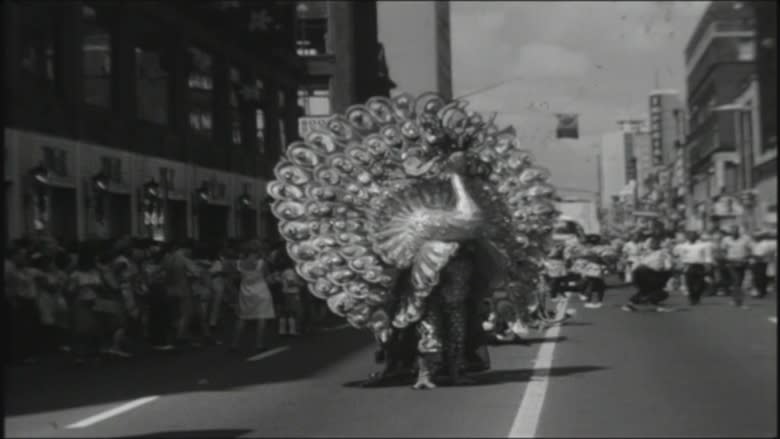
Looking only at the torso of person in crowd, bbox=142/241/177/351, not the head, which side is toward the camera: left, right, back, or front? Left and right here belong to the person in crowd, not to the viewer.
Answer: right

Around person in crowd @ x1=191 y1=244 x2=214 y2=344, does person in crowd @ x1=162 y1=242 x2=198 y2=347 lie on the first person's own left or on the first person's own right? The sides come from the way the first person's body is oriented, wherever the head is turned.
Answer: on the first person's own right

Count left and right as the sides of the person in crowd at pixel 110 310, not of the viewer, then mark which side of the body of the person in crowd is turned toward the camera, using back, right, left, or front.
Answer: right

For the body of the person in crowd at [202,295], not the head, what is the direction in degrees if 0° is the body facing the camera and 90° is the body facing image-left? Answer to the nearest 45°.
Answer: approximately 270°

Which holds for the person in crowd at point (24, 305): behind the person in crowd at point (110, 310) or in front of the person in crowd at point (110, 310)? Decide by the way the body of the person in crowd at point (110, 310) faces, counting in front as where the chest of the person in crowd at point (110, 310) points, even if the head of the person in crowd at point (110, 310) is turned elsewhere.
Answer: behind

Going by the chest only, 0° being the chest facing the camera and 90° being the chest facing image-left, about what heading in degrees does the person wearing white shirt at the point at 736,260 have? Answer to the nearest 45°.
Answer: approximately 0°
